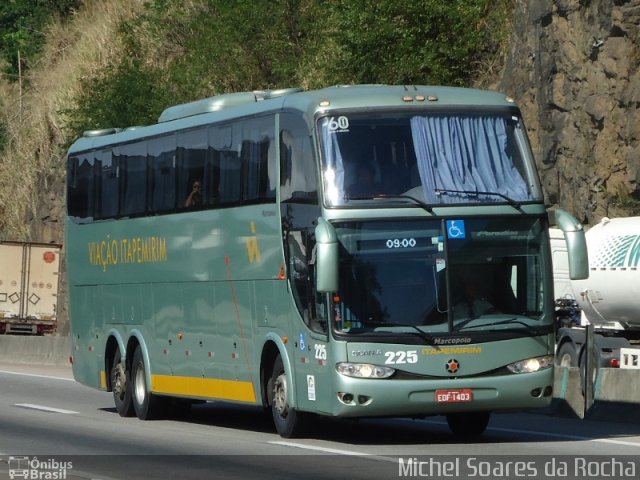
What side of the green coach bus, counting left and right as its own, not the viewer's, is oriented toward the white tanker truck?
left

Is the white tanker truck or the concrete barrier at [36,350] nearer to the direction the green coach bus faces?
the white tanker truck

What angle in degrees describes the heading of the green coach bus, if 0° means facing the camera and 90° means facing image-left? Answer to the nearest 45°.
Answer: approximately 315°

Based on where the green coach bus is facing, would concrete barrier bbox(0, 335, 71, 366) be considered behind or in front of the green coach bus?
behind
